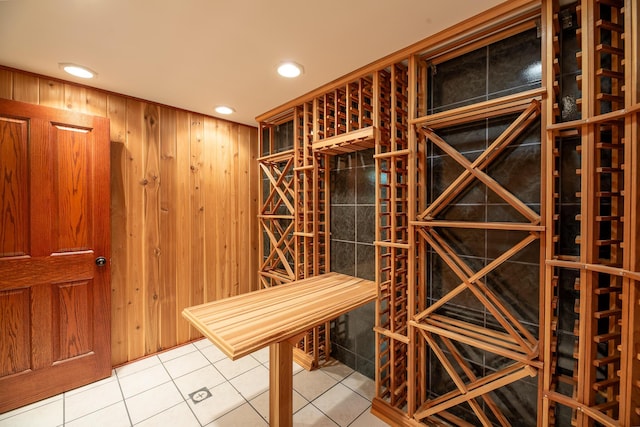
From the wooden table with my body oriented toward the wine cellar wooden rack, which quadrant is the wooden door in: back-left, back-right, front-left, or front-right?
back-left

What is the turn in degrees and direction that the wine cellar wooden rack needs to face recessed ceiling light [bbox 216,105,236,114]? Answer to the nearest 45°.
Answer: approximately 45° to its right

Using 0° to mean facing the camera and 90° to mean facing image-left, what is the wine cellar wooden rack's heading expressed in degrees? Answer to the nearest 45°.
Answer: approximately 45°

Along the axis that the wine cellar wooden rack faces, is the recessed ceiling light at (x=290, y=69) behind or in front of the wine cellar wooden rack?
in front

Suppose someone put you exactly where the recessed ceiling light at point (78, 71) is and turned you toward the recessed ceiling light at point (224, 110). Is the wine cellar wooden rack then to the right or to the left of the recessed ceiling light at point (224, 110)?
right

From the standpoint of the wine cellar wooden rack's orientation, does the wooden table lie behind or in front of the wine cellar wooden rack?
in front

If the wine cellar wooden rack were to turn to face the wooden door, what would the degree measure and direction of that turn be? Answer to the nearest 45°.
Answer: approximately 45° to its right
